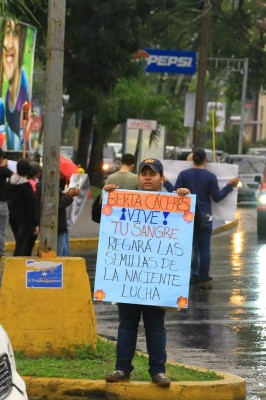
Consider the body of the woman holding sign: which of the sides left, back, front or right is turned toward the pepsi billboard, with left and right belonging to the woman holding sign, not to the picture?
back

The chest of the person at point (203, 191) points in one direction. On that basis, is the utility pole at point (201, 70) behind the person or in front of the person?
in front

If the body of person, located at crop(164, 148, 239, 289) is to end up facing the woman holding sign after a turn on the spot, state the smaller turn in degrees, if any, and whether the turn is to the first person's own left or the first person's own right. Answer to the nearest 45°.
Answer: approximately 180°

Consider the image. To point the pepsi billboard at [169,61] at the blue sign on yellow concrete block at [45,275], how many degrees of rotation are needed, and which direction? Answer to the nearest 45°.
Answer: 0° — it already faces it

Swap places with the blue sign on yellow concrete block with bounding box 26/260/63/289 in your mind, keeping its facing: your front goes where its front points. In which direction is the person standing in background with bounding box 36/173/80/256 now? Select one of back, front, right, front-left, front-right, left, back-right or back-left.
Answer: back

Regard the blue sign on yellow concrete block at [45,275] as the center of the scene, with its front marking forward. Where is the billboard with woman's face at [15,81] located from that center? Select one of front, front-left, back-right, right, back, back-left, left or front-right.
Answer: back

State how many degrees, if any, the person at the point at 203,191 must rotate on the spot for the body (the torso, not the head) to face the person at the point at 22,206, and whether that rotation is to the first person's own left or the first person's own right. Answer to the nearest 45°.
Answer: approximately 90° to the first person's own left

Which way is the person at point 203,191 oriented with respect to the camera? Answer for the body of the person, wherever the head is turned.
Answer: away from the camera

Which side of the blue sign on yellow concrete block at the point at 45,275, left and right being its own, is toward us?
front

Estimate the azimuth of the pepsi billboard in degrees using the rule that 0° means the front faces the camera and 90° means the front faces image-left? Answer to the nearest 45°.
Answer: approximately 0°
